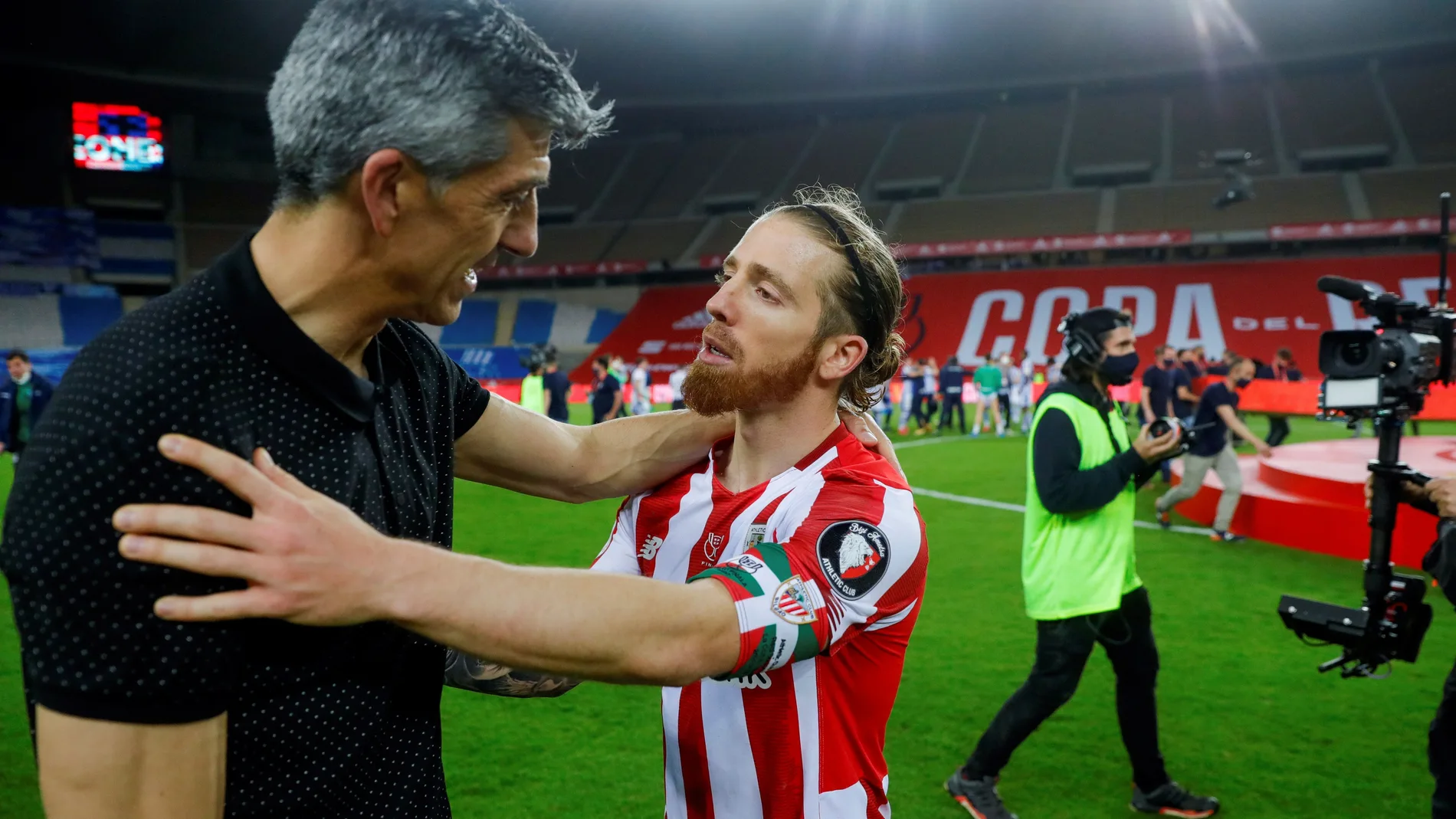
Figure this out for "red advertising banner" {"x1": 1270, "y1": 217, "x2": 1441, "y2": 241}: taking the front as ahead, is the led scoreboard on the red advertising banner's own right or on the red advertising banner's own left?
on the red advertising banner's own right

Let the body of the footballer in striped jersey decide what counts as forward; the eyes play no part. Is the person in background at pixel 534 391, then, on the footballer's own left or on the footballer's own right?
on the footballer's own right

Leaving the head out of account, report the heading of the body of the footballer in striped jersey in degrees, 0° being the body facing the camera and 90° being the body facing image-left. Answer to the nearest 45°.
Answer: approximately 45°

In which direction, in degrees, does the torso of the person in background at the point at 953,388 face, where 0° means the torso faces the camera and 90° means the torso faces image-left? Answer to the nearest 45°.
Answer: approximately 180°

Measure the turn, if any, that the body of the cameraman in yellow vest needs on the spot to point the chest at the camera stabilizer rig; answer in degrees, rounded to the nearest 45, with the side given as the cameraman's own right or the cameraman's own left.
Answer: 0° — they already face it

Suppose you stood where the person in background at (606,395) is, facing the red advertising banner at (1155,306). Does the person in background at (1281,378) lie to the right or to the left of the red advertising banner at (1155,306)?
right
